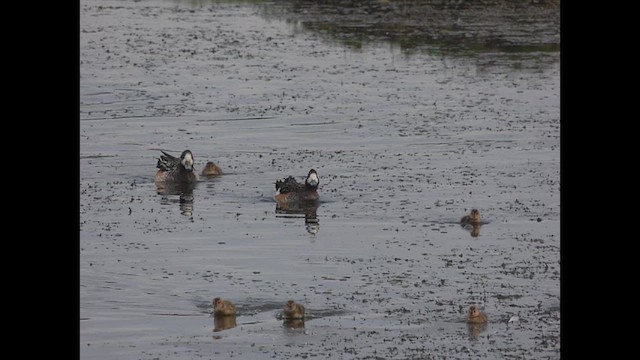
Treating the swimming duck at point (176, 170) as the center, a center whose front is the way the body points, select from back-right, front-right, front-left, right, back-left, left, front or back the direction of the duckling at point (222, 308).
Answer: front-right

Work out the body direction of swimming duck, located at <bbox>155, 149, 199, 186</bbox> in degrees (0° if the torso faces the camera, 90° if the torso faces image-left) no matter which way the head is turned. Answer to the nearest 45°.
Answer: approximately 315°

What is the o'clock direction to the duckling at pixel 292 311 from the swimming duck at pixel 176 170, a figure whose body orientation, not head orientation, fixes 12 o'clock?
The duckling is roughly at 1 o'clock from the swimming duck.
